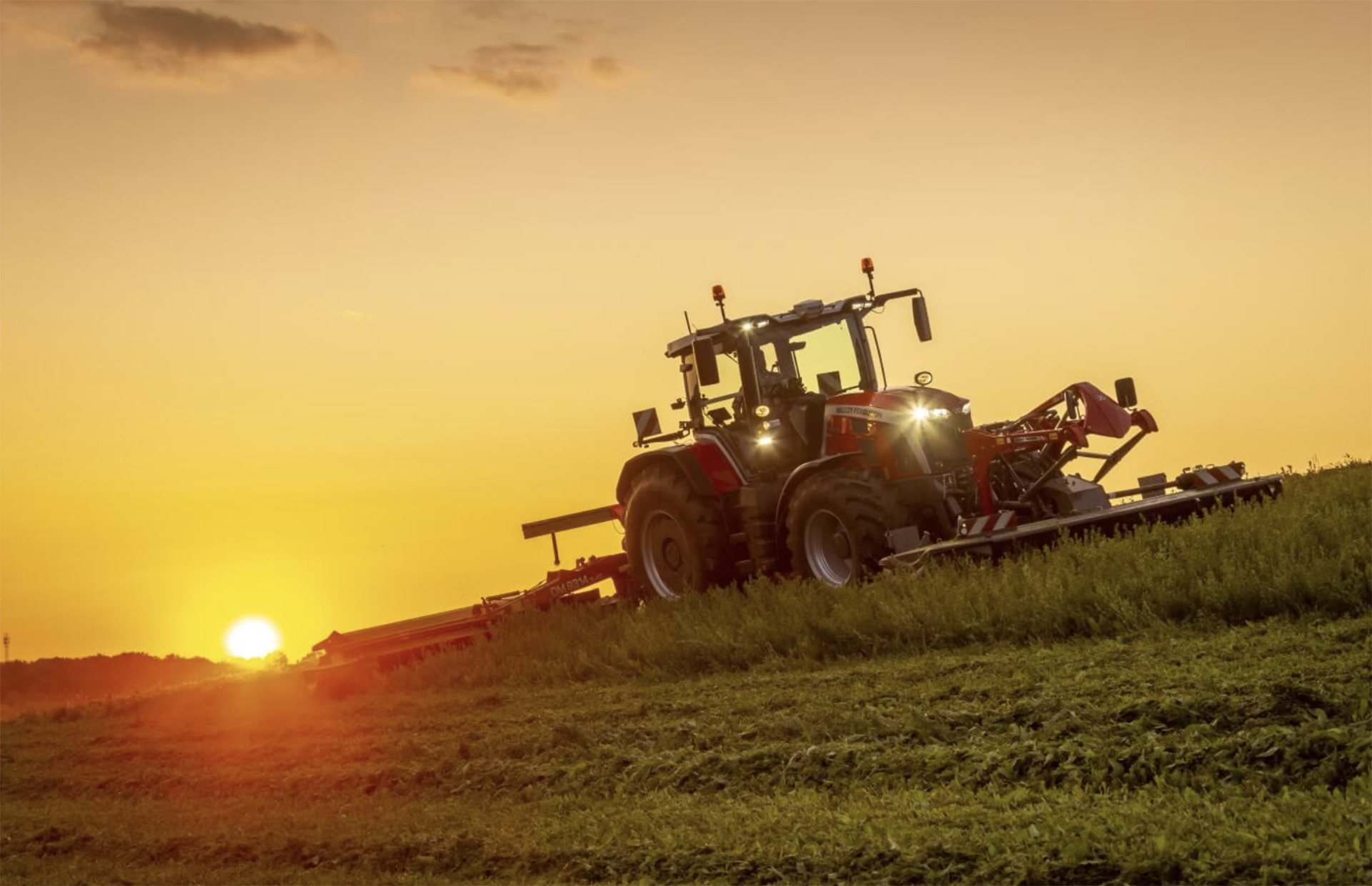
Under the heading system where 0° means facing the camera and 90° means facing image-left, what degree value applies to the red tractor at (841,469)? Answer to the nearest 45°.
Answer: approximately 315°
